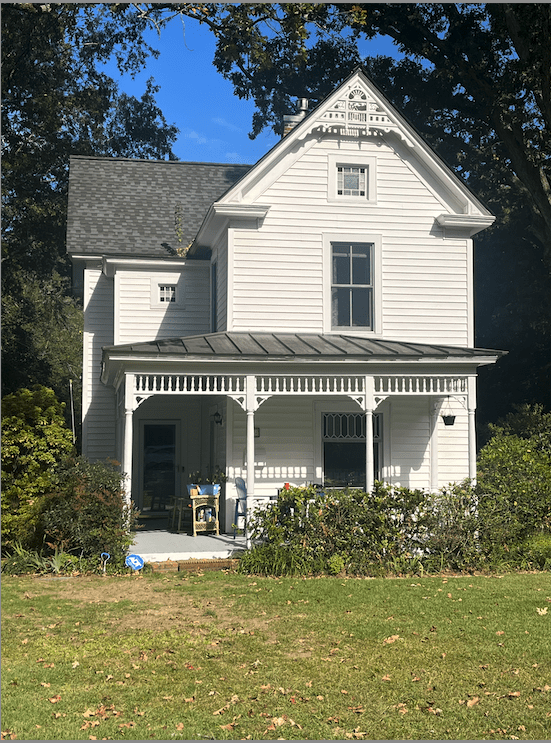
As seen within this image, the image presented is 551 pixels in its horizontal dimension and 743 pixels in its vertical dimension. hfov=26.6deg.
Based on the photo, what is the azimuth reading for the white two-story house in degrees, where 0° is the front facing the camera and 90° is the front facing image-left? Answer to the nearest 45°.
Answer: approximately 0°

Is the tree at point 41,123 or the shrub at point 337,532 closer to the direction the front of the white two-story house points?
the shrub

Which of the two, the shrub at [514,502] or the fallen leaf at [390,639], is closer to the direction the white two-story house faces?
the fallen leaf

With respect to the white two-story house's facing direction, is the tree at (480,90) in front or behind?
behind

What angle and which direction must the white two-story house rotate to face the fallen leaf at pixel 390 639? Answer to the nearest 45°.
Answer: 0° — it already faces it

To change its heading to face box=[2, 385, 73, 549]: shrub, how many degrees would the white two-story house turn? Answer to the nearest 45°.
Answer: approximately 45° to its right

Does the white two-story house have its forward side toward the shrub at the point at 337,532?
yes

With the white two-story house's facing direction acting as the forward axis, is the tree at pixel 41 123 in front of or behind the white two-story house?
behind
